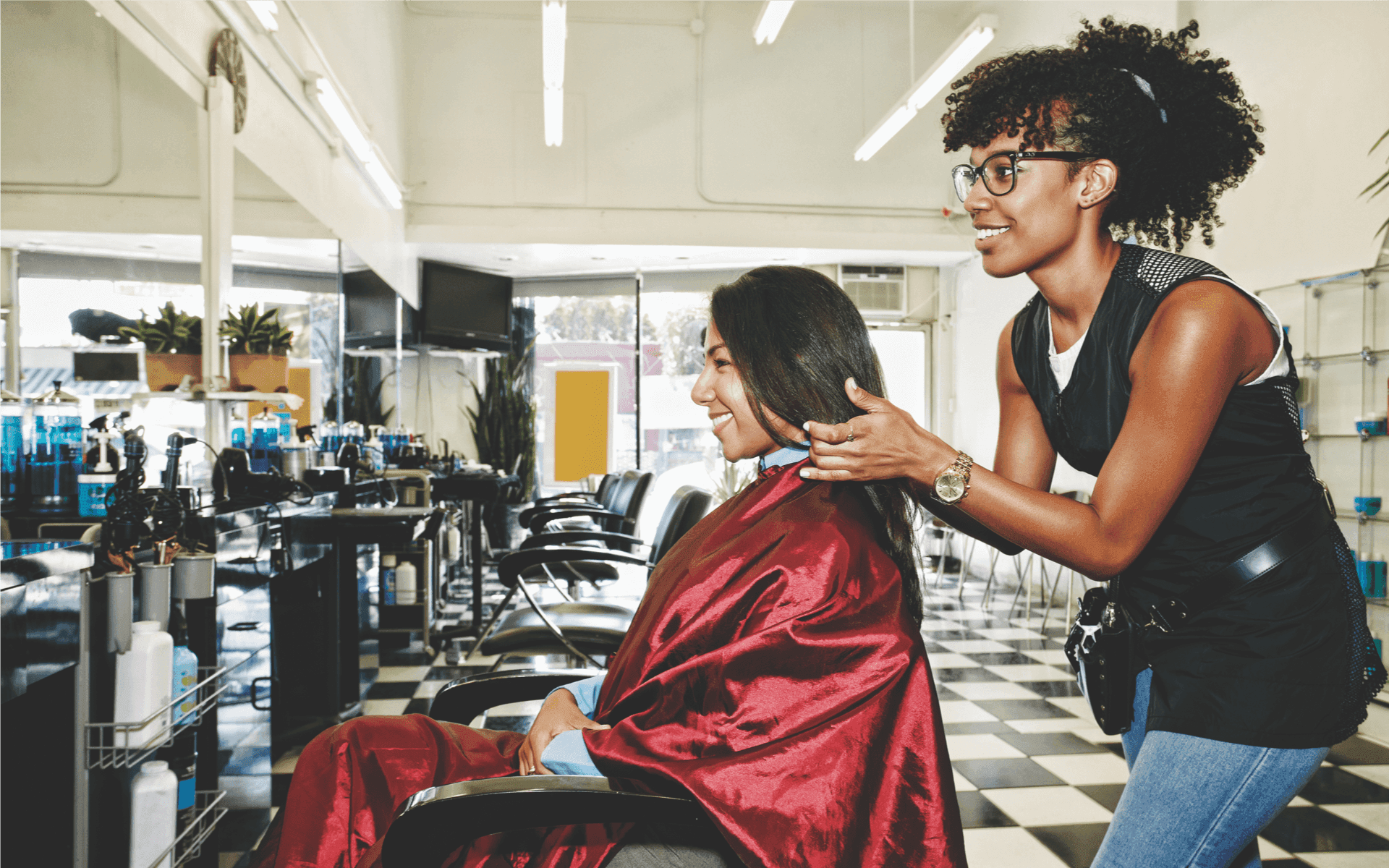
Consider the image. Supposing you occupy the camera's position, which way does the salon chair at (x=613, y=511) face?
facing to the left of the viewer

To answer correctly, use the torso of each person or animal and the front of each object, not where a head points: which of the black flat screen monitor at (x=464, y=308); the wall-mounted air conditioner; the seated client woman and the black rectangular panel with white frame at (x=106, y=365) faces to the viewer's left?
the seated client woman

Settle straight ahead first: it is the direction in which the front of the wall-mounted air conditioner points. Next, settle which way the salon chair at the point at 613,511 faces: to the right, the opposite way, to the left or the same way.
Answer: to the right

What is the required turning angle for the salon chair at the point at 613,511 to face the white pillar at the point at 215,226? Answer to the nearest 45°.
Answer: approximately 45° to its left

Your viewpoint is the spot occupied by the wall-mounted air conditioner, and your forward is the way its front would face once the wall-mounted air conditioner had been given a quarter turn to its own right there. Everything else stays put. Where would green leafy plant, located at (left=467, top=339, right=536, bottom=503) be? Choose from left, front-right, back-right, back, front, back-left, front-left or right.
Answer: front

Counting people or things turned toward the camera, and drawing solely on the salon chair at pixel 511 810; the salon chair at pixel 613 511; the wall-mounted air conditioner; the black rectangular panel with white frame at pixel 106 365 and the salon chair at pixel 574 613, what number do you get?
2

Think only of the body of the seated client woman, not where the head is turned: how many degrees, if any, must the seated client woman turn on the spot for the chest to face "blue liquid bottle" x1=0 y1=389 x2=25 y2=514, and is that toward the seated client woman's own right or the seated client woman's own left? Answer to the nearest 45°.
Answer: approximately 45° to the seated client woman's own right

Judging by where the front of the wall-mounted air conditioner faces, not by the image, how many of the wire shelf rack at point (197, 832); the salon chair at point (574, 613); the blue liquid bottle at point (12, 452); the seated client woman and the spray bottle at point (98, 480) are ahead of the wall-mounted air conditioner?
5

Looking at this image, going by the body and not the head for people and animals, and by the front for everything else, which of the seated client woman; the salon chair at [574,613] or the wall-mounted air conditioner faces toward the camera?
the wall-mounted air conditioner

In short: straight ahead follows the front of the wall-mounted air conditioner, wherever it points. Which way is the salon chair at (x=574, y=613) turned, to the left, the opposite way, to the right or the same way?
to the right

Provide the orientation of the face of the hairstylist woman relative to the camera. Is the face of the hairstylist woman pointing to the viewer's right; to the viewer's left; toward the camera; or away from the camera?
to the viewer's left

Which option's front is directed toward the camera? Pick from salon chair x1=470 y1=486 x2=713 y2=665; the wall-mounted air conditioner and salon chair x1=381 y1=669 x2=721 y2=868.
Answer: the wall-mounted air conditioner

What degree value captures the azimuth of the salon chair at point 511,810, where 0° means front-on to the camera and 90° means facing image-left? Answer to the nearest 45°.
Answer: approximately 90°

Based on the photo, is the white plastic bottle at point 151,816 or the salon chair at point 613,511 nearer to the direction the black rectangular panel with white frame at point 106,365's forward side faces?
the white plastic bottle

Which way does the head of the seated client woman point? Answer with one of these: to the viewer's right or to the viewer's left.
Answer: to the viewer's left

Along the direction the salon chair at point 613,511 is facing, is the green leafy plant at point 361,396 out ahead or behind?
ahead

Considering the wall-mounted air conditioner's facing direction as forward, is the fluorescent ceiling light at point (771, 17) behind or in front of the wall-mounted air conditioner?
in front
